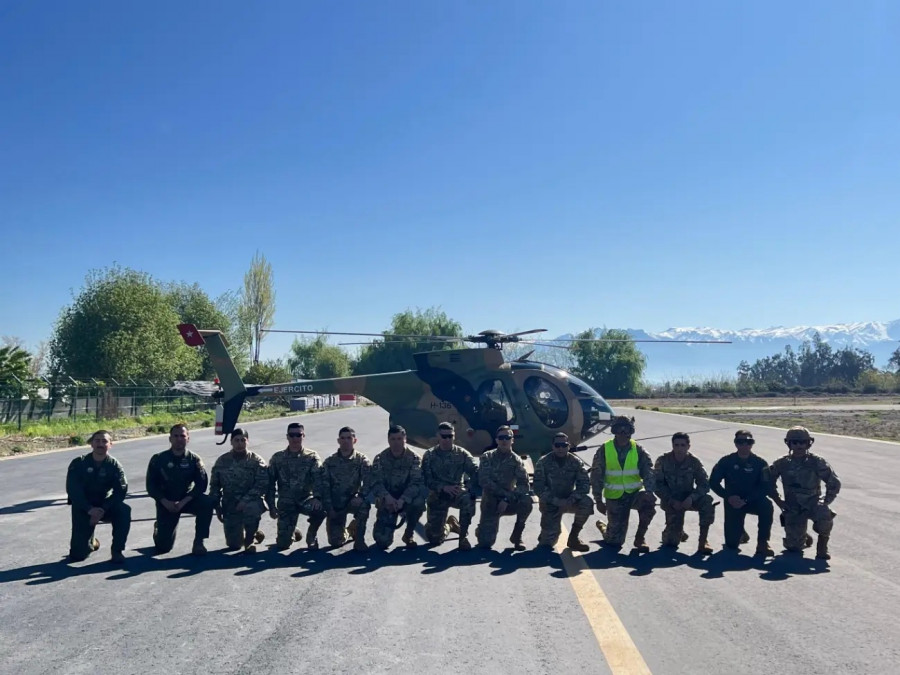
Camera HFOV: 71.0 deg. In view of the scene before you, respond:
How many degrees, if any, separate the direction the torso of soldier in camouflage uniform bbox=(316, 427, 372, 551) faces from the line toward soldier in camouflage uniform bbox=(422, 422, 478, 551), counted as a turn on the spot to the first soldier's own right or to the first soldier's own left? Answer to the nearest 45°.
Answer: approximately 90° to the first soldier's own left

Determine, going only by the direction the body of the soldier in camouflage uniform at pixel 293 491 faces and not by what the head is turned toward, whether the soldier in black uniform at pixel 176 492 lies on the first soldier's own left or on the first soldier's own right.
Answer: on the first soldier's own right

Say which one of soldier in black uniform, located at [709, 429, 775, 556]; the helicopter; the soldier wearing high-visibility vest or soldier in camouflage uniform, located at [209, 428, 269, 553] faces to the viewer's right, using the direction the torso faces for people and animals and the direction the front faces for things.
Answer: the helicopter

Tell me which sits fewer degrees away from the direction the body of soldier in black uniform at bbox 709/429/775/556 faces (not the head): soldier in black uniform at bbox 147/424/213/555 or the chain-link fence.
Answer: the soldier in black uniform

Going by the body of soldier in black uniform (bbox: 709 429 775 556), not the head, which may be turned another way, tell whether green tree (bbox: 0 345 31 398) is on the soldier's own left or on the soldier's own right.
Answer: on the soldier's own right

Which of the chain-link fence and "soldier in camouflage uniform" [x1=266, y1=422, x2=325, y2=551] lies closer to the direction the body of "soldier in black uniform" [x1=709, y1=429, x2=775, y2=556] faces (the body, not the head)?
the soldier in camouflage uniform

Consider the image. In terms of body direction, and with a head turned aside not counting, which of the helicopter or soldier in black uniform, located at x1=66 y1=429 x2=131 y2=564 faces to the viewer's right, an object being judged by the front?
the helicopter

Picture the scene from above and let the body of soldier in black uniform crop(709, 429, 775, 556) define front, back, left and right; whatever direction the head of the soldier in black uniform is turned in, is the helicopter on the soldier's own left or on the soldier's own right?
on the soldier's own right

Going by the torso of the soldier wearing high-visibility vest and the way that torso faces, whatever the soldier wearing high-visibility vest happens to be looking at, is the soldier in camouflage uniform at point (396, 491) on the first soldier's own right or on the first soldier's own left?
on the first soldier's own right

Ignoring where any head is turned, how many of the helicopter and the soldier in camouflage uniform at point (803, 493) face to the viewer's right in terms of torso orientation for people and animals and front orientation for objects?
1

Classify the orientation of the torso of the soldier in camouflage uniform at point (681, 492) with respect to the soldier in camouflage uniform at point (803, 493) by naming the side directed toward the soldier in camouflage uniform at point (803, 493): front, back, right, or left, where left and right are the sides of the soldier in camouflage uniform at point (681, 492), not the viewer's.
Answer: left
